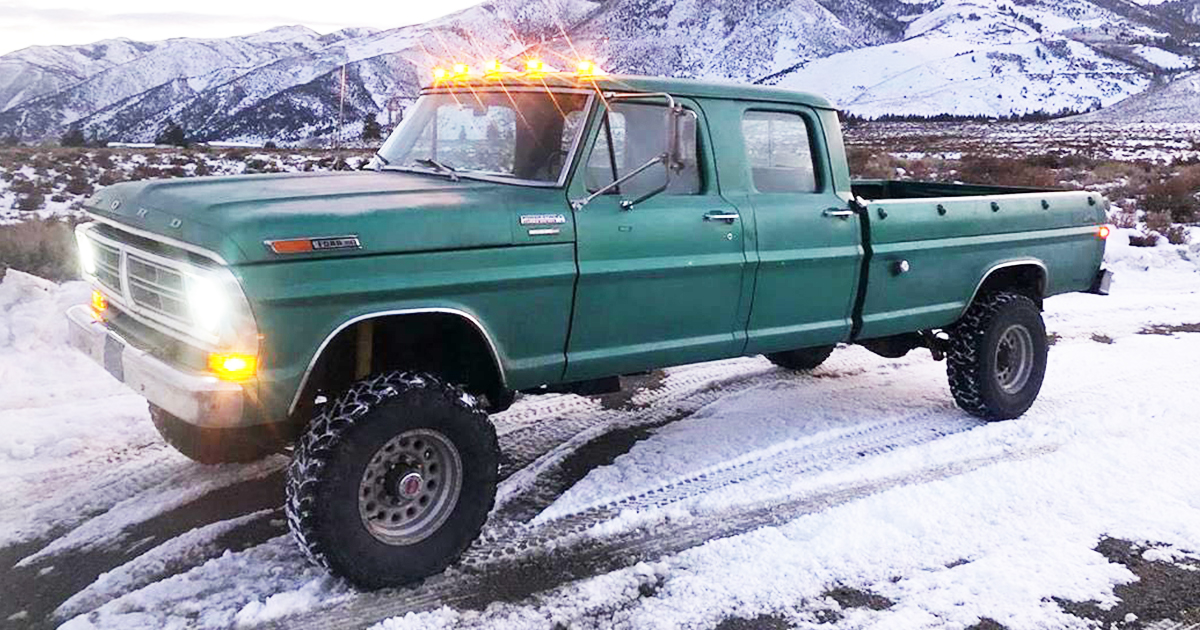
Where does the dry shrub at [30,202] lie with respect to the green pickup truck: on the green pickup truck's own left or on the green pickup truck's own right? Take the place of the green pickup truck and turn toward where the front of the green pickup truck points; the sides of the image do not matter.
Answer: on the green pickup truck's own right

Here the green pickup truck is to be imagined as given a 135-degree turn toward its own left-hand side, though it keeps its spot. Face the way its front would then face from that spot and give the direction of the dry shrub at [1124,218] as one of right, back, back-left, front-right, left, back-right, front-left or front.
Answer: front-left

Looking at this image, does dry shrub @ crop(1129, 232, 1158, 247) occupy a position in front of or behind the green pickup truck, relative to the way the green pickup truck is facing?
behind

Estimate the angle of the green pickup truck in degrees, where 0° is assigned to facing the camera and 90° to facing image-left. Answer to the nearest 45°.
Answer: approximately 45°

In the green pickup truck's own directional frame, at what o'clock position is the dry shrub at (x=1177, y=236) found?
The dry shrub is roughly at 6 o'clock from the green pickup truck.

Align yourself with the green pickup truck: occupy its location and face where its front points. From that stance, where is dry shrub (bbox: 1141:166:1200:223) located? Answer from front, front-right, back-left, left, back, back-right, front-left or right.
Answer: back

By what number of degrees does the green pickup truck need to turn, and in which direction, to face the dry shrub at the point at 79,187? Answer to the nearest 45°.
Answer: approximately 90° to its right

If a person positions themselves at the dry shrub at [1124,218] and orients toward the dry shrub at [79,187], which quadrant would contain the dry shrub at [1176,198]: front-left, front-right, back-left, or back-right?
back-right

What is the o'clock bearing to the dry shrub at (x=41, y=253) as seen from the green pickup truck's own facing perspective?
The dry shrub is roughly at 3 o'clock from the green pickup truck.
